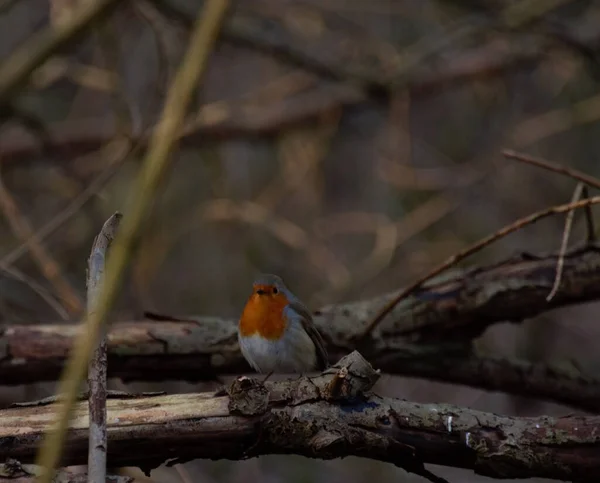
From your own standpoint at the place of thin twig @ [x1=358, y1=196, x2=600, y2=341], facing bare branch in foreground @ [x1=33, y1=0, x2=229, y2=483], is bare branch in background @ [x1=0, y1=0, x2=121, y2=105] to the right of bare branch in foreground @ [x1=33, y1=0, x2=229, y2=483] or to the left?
right

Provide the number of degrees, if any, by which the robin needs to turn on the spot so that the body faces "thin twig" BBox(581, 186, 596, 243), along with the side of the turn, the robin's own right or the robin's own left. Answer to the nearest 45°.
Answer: approximately 135° to the robin's own left

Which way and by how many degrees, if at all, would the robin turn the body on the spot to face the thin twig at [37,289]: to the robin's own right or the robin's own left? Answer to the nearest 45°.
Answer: approximately 45° to the robin's own right

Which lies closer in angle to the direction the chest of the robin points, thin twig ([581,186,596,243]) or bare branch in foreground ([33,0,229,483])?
the bare branch in foreground

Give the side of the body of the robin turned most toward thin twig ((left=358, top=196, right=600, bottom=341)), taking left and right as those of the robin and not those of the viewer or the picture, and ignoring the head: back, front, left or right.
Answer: left

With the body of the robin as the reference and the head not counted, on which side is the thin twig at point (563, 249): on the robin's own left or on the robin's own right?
on the robin's own left

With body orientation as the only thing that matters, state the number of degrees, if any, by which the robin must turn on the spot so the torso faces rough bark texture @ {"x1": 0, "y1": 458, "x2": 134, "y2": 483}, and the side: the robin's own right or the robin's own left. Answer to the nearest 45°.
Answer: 0° — it already faces it
